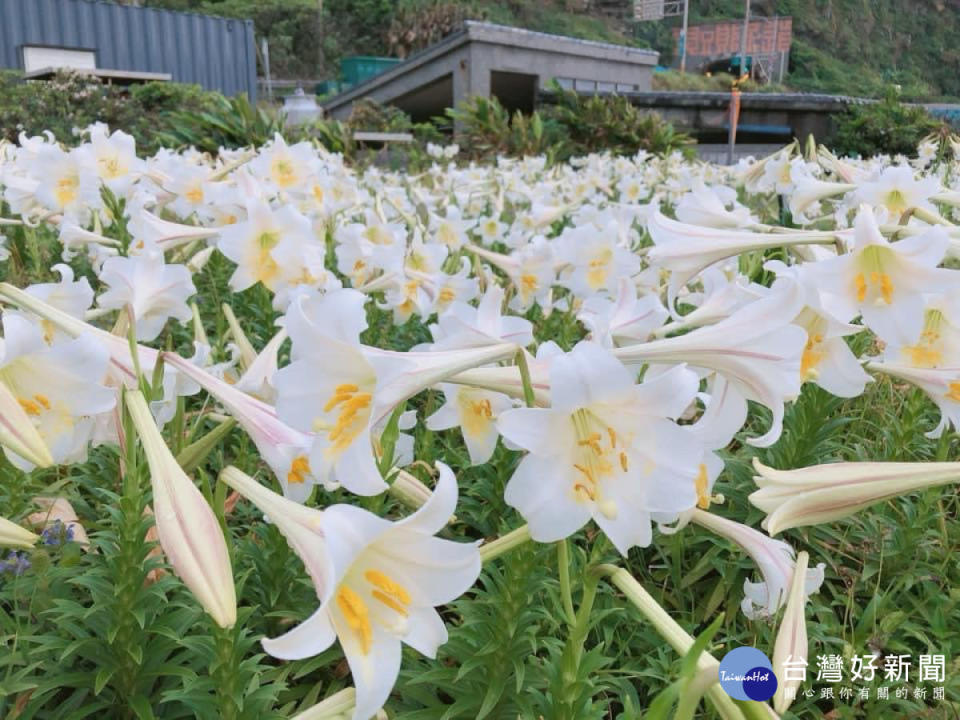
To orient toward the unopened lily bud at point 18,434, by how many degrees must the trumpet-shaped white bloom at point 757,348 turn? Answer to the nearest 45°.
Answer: approximately 180°

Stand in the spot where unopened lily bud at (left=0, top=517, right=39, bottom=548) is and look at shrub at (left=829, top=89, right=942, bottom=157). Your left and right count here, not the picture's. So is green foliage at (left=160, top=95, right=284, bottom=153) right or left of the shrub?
left

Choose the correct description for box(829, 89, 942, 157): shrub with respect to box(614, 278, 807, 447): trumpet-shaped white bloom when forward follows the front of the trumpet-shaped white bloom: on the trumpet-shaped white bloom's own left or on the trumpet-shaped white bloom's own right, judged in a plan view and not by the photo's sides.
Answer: on the trumpet-shaped white bloom's own left

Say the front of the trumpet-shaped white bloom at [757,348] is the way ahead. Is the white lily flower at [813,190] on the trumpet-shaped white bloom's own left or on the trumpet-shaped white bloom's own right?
on the trumpet-shaped white bloom's own left

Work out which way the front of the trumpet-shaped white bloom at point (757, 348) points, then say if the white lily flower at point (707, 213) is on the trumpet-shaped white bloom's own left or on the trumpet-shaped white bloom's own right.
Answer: on the trumpet-shaped white bloom's own left

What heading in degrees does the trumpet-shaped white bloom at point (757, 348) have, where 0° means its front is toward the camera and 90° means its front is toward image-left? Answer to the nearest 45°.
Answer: approximately 270°

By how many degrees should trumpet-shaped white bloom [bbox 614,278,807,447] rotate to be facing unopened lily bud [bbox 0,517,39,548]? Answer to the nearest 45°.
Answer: approximately 180°
